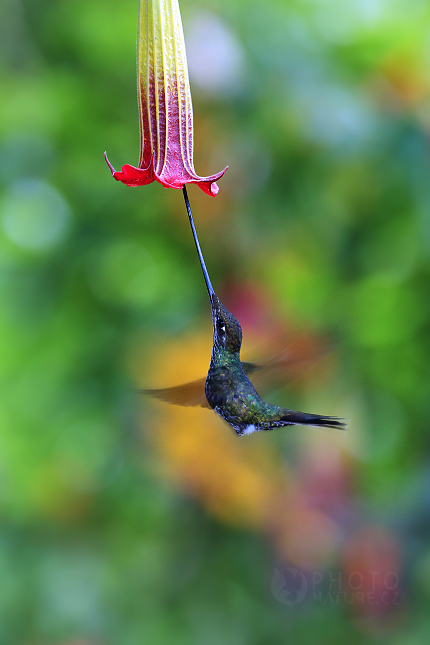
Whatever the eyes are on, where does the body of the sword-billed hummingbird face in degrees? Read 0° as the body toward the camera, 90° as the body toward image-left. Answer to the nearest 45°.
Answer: approximately 90°
